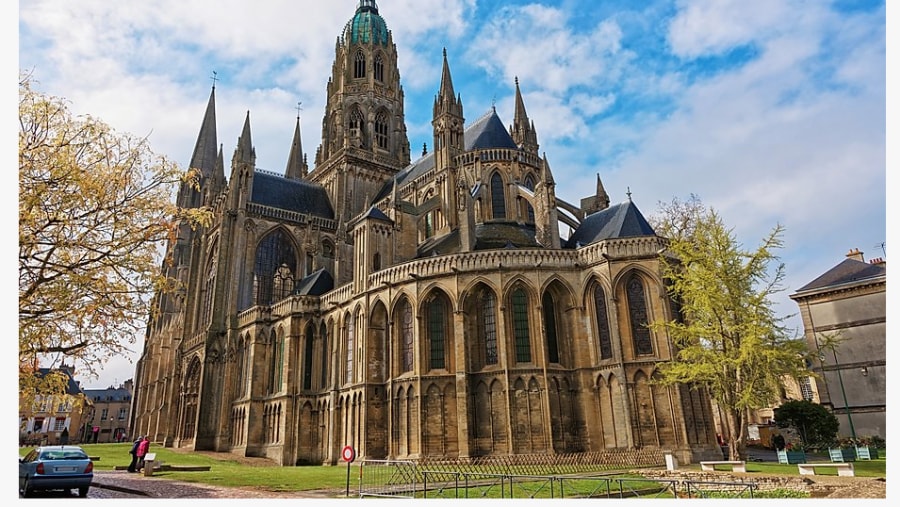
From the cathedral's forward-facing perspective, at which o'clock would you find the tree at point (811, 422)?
The tree is roughly at 4 o'clock from the cathedral.

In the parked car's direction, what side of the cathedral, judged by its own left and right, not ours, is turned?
left

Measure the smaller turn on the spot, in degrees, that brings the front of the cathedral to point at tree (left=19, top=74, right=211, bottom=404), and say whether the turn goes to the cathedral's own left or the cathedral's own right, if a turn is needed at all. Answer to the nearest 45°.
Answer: approximately 90° to the cathedral's own left

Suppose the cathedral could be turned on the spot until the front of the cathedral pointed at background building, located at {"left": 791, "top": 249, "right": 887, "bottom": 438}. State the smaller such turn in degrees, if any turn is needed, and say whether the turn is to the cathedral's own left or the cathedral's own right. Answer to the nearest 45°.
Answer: approximately 135° to the cathedral's own right

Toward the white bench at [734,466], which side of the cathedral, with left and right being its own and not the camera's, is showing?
back

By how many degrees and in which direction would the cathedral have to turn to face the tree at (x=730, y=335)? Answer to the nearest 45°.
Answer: approximately 180°

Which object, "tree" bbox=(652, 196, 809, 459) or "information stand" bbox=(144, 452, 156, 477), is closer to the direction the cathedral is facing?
the information stand

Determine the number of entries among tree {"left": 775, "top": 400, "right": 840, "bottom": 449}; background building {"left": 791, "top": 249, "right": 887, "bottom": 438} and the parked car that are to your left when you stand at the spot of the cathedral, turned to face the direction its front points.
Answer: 1

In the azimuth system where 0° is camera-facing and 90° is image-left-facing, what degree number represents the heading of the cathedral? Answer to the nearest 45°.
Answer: approximately 135°

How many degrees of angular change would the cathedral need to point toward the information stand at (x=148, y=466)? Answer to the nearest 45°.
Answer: approximately 90° to its left
